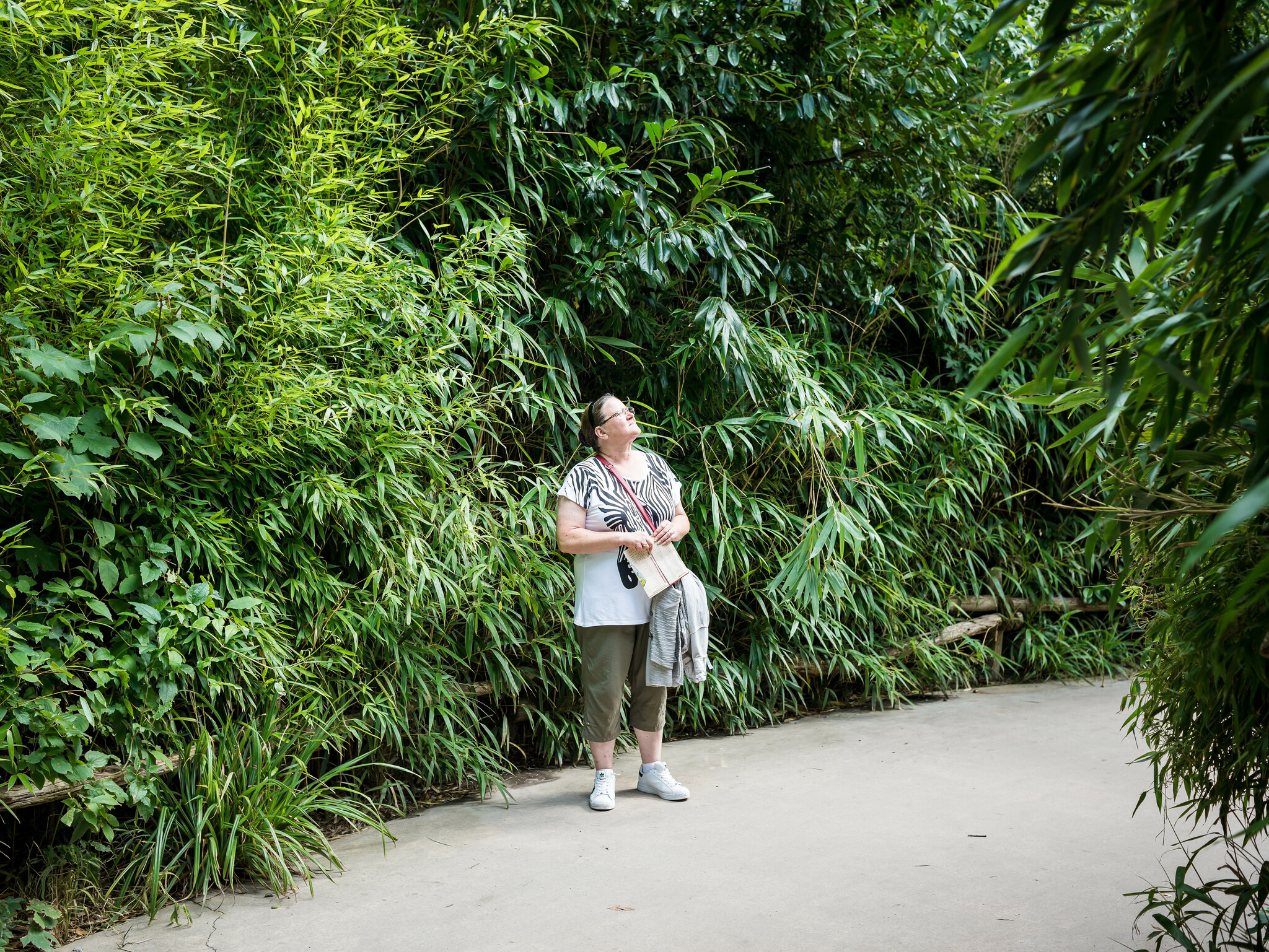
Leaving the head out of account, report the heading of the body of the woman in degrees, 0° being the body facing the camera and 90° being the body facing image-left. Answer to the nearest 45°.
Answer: approximately 315°

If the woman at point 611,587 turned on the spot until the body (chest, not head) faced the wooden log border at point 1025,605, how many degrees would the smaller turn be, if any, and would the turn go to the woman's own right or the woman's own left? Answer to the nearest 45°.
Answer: approximately 90° to the woman's own left

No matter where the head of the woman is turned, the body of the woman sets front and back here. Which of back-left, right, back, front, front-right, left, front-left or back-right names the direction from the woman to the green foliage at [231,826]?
right

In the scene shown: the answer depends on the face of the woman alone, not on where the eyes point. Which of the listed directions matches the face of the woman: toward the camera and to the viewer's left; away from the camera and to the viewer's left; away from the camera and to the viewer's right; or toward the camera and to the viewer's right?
toward the camera and to the viewer's right
